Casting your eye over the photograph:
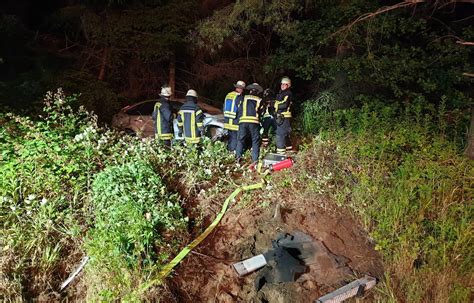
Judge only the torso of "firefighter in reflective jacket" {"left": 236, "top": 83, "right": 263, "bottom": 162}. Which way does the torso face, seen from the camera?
away from the camera

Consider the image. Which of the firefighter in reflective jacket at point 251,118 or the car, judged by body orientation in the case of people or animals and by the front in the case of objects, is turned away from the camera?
the firefighter in reflective jacket

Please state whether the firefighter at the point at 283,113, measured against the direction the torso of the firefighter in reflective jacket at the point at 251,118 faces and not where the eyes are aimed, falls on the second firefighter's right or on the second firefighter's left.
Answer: on the second firefighter's right

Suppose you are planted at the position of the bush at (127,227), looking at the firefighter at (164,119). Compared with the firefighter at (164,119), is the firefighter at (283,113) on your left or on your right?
right

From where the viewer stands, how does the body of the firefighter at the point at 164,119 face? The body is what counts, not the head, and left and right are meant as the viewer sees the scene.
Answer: facing away from the viewer and to the right of the viewer
